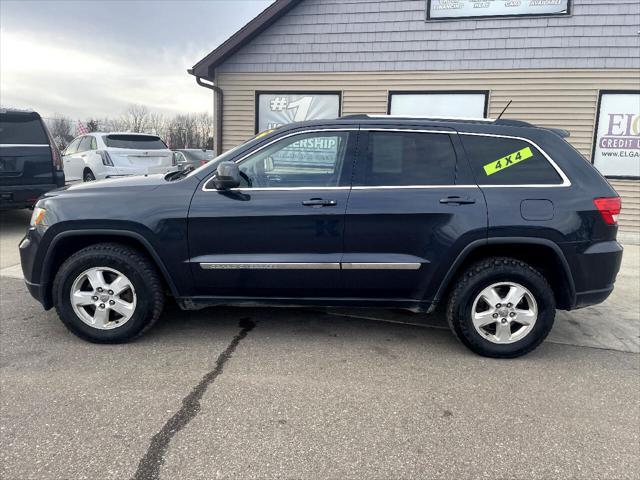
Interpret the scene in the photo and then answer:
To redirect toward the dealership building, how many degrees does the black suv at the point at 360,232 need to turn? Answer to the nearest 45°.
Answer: approximately 90° to its right

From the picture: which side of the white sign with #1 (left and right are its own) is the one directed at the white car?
right

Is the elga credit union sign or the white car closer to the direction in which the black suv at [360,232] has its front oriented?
the white car

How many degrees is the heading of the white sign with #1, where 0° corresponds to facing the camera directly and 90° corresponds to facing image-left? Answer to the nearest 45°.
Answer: approximately 0°

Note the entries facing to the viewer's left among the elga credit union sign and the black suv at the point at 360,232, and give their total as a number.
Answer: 1

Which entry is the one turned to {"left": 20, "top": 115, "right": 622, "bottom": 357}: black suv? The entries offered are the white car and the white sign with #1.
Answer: the white sign with #1

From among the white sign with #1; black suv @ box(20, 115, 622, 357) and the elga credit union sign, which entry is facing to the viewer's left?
the black suv

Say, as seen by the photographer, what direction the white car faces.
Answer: facing away from the viewer and to the left of the viewer

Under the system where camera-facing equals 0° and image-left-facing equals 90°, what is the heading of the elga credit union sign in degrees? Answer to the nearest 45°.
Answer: approximately 0°

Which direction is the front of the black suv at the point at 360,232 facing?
to the viewer's left
